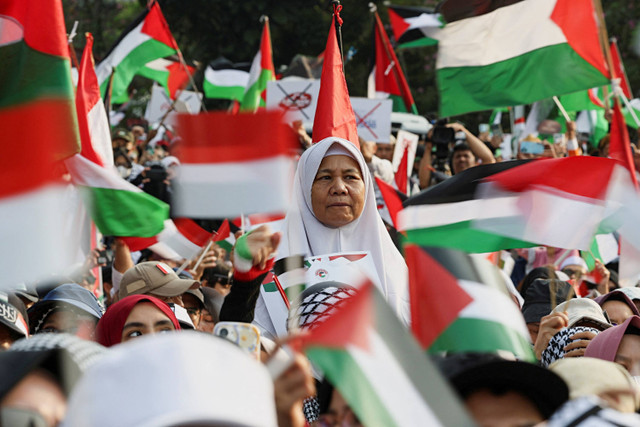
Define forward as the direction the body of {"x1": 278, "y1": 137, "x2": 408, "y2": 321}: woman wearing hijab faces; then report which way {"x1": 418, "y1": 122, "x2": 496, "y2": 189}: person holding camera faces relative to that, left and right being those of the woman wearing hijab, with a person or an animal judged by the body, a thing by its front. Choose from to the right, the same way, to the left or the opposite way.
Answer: the same way

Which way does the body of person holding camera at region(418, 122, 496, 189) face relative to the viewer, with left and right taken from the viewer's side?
facing the viewer

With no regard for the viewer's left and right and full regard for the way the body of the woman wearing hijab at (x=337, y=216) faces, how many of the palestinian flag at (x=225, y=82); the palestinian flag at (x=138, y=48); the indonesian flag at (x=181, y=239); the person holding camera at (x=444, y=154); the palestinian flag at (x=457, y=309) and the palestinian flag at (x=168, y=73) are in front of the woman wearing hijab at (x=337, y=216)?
1

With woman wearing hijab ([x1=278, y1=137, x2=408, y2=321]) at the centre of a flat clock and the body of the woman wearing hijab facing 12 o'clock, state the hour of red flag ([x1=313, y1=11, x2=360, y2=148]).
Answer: The red flag is roughly at 6 o'clock from the woman wearing hijab.

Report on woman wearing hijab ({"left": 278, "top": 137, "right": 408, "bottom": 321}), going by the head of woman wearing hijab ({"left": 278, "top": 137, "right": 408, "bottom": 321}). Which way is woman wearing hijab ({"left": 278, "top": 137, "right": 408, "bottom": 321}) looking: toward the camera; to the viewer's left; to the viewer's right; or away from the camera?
toward the camera

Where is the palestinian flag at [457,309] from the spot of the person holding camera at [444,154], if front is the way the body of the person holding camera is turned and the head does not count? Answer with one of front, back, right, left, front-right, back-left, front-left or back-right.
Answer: front

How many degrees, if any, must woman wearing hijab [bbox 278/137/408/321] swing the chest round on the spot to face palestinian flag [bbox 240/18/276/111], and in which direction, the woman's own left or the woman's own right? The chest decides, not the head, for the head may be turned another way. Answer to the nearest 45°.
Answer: approximately 180°

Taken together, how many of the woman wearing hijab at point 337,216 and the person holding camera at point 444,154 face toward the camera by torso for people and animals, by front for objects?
2

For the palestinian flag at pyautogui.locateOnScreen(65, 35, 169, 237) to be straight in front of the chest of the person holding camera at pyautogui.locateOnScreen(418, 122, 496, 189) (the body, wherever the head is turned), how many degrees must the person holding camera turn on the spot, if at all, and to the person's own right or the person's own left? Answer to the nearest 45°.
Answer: approximately 45° to the person's own right

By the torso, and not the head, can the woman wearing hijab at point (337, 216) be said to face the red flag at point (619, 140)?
no

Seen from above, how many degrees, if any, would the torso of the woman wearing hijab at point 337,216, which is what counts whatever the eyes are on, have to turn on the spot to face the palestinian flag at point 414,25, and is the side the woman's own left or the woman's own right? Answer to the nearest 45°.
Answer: approximately 180°

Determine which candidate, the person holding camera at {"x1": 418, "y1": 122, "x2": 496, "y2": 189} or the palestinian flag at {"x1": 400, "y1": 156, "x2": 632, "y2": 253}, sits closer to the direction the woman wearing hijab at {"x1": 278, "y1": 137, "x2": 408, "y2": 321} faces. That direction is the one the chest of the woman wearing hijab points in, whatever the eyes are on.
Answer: the palestinian flag

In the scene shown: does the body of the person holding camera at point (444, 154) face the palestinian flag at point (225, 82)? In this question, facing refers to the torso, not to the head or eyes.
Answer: no

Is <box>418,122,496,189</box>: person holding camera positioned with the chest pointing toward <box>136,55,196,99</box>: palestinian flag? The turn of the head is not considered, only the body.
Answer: no
